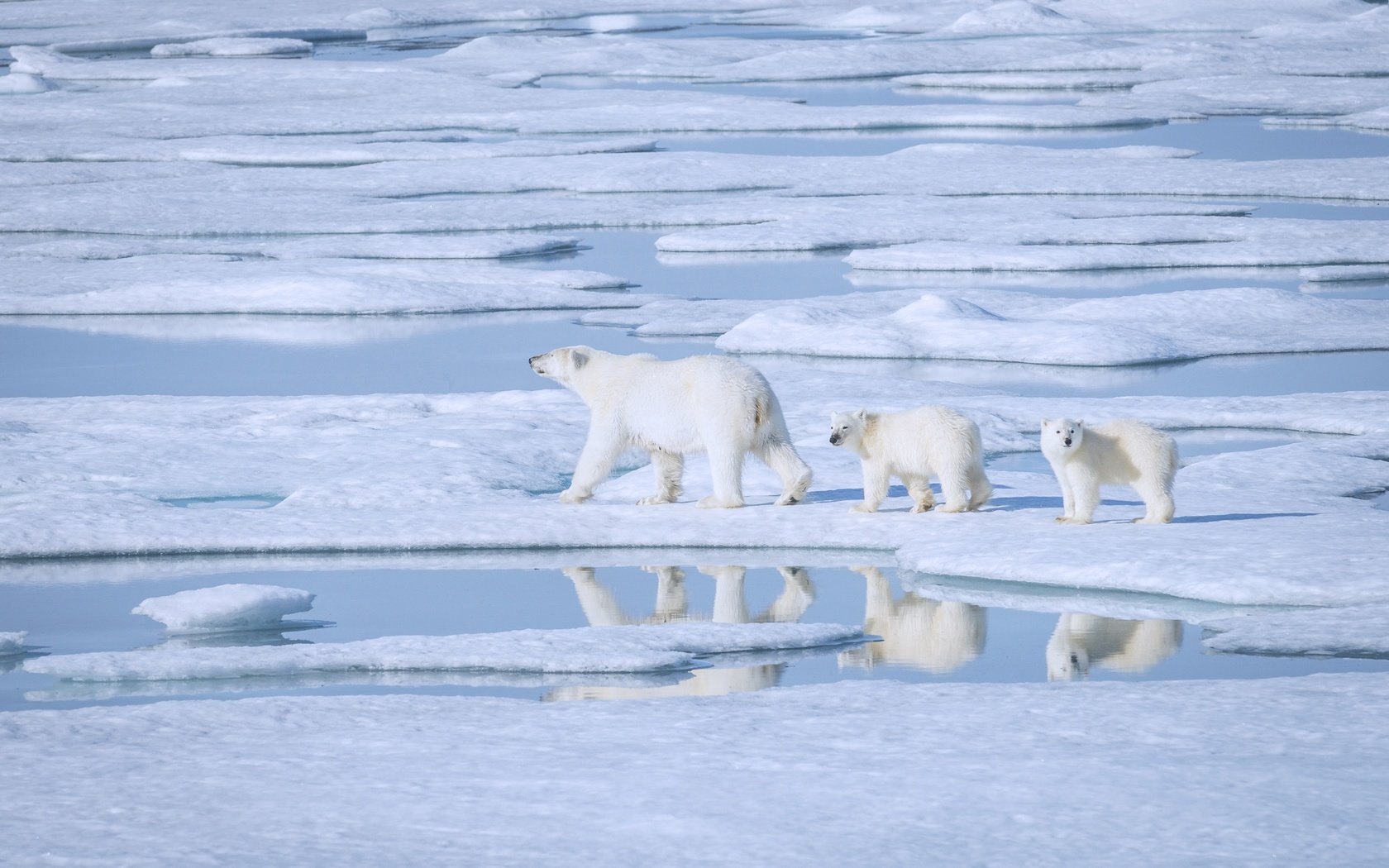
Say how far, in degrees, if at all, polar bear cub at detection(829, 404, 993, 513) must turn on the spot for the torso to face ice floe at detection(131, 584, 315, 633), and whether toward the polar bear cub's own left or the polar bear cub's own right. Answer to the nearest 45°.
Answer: approximately 45° to the polar bear cub's own left

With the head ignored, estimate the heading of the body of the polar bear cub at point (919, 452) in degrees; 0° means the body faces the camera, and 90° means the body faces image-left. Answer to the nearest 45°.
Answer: approximately 90°

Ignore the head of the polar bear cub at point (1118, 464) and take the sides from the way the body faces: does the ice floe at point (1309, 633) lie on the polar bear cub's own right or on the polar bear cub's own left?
on the polar bear cub's own left

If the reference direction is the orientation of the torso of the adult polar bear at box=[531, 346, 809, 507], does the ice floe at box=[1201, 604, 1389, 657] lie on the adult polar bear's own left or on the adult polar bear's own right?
on the adult polar bear's own left

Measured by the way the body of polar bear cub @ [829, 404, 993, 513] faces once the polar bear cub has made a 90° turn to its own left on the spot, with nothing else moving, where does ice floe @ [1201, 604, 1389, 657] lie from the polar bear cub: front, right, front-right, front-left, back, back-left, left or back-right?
front-left

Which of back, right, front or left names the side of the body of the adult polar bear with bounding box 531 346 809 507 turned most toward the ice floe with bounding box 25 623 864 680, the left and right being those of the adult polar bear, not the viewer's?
left

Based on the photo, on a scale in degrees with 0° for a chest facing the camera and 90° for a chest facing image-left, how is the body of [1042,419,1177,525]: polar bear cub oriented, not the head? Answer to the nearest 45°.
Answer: approximately 90°

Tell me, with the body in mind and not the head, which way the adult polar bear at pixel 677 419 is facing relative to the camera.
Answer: to the viewer's left

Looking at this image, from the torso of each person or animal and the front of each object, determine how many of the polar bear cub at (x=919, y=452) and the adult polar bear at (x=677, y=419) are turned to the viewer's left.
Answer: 2

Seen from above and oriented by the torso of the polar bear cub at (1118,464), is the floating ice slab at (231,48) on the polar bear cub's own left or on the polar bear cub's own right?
on the polar bear cub's own right

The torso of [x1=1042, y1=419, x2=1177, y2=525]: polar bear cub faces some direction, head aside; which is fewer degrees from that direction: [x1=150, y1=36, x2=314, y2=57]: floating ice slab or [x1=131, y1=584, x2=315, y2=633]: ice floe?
the ice floe
